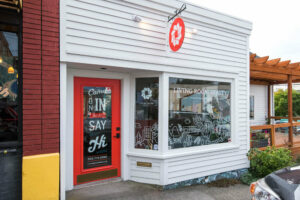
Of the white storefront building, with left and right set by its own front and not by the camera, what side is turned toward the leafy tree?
left

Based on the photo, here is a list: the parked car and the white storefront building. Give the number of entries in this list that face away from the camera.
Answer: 0

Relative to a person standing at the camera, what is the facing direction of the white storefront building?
facing the viewer and to the right of the viewer

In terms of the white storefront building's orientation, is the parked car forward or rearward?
forward

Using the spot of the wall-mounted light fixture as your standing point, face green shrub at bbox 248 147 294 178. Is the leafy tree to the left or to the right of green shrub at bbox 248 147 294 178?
left

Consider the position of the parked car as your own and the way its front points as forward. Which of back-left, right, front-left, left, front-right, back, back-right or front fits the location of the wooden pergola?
back-right

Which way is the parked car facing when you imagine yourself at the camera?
facing the viewer and to the left of the viewer

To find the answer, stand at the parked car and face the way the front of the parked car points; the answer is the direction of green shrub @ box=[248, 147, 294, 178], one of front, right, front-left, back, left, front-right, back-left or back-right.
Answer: back-right

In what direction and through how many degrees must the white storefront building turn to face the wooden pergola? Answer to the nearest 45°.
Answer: approximately 90° to its left

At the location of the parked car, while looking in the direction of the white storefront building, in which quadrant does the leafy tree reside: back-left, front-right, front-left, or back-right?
front-right
